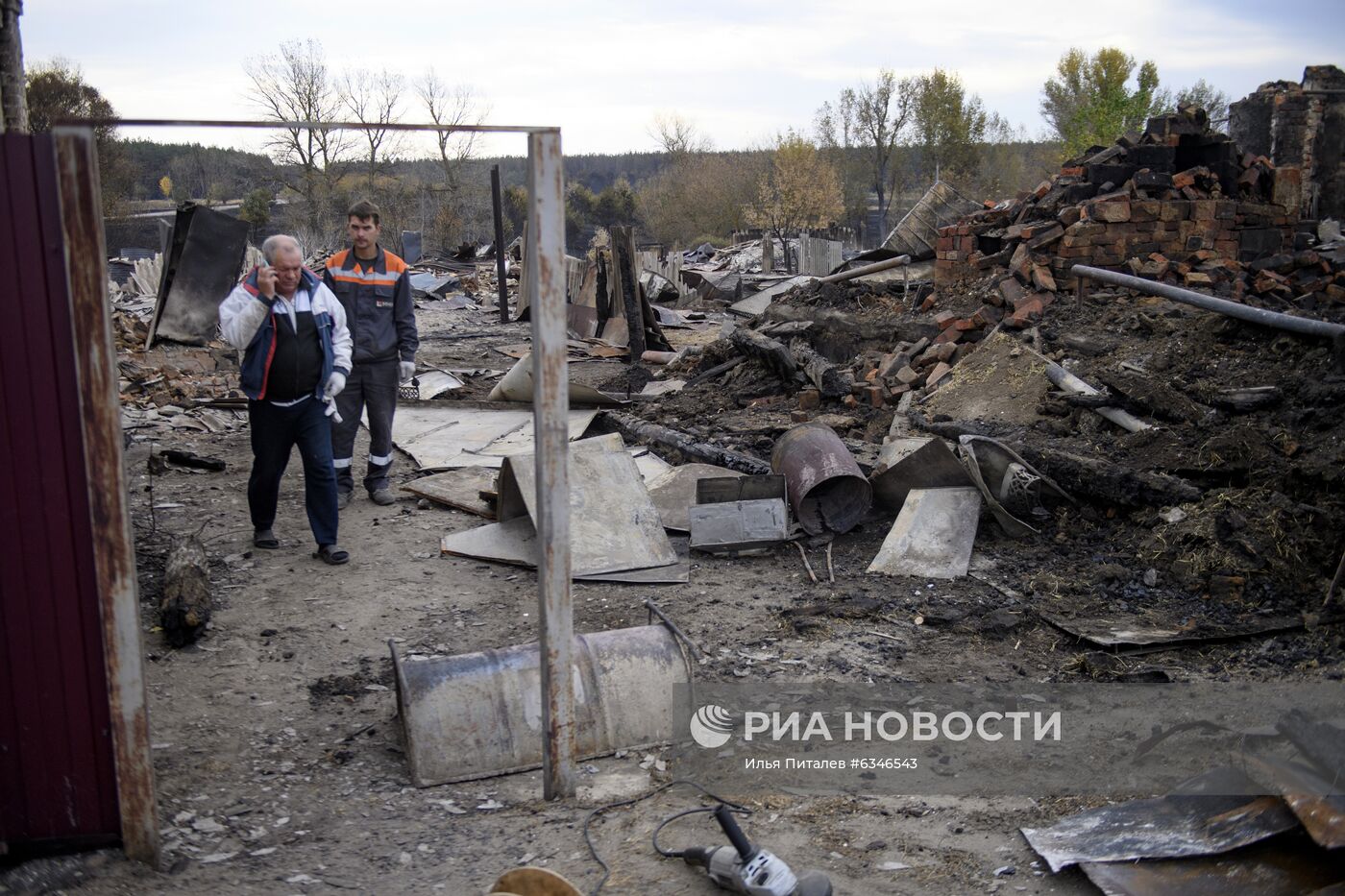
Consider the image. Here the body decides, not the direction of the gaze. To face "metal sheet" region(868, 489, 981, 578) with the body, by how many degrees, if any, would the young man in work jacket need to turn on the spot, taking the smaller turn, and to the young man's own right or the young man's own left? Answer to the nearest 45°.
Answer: approximately 45° to the young man's own left

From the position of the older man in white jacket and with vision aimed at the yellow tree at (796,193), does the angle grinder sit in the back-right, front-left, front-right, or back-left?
back-right

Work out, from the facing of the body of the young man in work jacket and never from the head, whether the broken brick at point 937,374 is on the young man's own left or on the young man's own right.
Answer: on the young man's own left

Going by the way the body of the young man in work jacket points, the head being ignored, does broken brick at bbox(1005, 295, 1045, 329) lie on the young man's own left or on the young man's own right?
on the young man's own left

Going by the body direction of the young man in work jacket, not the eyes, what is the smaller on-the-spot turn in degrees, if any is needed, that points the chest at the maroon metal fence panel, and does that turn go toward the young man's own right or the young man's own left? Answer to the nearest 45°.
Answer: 0° — they already face it

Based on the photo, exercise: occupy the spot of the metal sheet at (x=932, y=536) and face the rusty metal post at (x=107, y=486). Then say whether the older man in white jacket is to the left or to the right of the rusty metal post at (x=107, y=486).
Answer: right

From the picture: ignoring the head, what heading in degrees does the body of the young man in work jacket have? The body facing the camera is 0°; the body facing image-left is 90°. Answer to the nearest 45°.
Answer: approximately 0°

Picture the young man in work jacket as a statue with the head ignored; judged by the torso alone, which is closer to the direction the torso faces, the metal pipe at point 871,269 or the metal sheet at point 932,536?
the metal sheet

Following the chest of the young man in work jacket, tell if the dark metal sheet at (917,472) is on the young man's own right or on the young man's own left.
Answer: on the young man's own left
